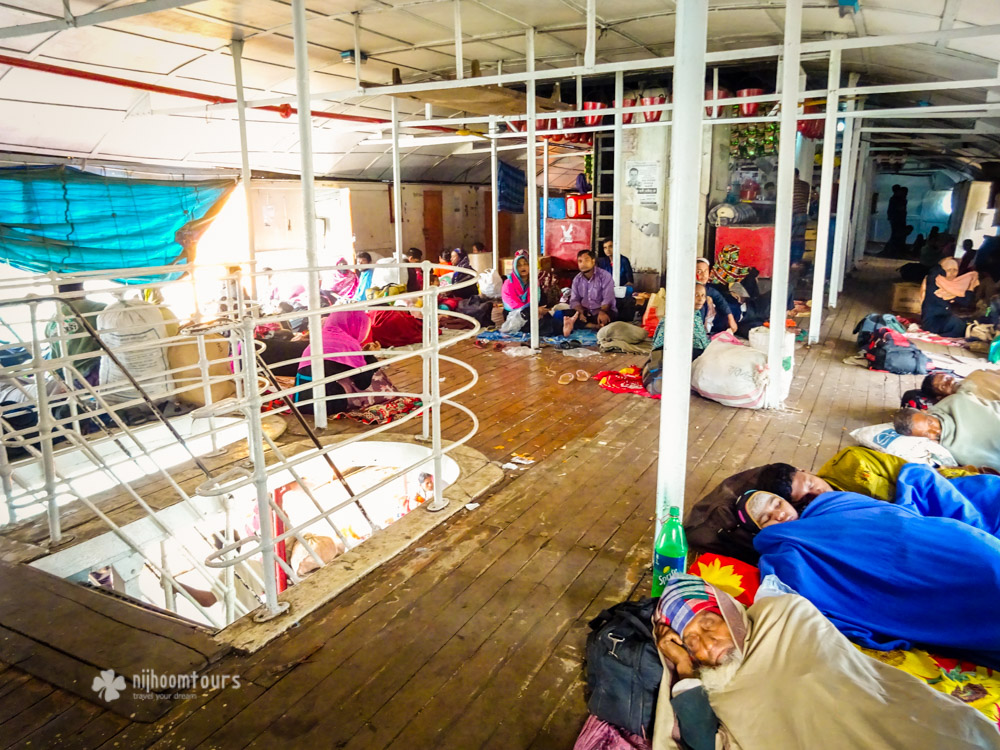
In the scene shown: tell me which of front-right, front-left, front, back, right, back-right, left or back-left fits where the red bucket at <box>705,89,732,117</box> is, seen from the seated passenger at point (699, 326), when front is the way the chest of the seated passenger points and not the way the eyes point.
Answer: back-right

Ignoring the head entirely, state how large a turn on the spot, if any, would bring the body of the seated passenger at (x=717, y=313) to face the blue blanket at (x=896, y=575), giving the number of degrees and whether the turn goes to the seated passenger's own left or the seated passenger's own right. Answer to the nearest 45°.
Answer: approximately 45° to the seated passenger's own left

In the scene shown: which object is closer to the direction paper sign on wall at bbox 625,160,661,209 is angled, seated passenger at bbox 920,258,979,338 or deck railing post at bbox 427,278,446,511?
the deck railing post

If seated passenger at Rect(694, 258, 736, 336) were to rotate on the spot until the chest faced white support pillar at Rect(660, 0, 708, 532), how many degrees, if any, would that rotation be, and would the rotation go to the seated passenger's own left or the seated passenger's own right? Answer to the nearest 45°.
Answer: approximately 45° to the seated passenger's own left

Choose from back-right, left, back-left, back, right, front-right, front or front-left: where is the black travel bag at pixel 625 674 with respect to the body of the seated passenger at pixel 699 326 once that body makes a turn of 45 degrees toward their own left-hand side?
front

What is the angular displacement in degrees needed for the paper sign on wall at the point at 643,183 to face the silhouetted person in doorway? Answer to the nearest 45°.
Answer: approximately 135° to its left

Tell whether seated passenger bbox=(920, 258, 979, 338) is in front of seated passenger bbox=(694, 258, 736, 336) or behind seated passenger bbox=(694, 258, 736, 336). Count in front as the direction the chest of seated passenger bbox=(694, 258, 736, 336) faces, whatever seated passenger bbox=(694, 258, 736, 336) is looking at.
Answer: behind

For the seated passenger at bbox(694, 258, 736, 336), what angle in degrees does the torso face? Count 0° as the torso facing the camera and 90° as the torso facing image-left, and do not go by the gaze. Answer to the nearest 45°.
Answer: approximately 45°

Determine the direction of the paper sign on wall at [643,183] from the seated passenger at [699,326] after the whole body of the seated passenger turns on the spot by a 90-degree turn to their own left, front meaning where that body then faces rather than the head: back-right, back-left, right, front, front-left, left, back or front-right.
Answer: back-left

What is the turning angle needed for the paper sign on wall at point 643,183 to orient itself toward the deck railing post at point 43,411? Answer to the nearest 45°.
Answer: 0° — it already faces it

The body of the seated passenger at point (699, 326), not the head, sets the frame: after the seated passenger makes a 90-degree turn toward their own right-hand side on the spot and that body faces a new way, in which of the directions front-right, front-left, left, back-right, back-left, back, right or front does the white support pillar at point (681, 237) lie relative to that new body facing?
back-left

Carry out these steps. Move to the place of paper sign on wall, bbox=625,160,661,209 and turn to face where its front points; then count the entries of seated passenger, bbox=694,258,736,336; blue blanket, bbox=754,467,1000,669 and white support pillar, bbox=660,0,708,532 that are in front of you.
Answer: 3

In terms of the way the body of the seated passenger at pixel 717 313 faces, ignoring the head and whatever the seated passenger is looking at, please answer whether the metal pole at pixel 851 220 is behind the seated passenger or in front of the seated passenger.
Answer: behind

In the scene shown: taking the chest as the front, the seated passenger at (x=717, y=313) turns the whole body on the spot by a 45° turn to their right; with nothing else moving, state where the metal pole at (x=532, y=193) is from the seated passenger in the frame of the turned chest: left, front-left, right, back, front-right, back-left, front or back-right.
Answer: front
